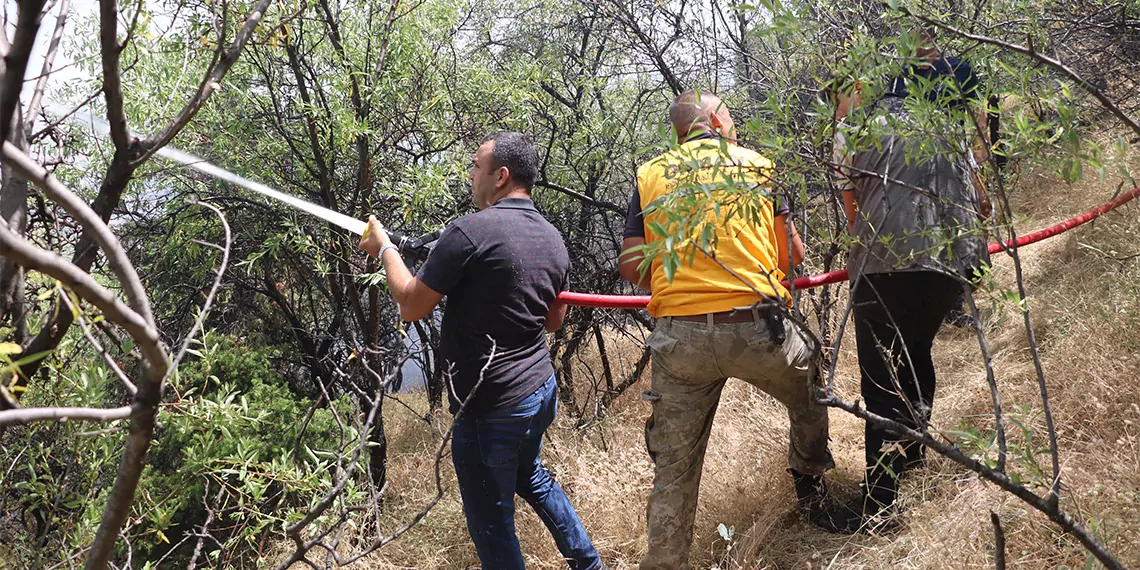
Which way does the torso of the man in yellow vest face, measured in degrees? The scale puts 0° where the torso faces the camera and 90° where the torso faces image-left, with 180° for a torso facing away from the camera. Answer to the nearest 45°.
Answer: approximately 180°

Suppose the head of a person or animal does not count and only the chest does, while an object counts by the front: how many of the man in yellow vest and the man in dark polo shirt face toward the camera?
0

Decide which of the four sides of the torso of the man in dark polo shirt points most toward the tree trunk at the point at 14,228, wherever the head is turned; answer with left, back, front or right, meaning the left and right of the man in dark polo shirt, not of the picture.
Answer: left

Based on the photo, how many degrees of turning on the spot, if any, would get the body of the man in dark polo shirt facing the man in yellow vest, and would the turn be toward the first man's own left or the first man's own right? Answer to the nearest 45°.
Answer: approximately 135° to the first man's own right

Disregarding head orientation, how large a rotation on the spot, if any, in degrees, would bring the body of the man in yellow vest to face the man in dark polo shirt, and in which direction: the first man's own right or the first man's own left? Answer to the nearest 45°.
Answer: approximately 90° to the first man's own left

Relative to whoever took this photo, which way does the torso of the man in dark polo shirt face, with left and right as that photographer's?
facing away from the viewer and to the left of the viewer

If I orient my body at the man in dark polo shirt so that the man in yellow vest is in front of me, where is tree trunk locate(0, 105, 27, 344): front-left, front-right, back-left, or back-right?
back-right

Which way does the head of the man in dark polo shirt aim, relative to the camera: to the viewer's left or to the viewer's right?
to the viewer's left
